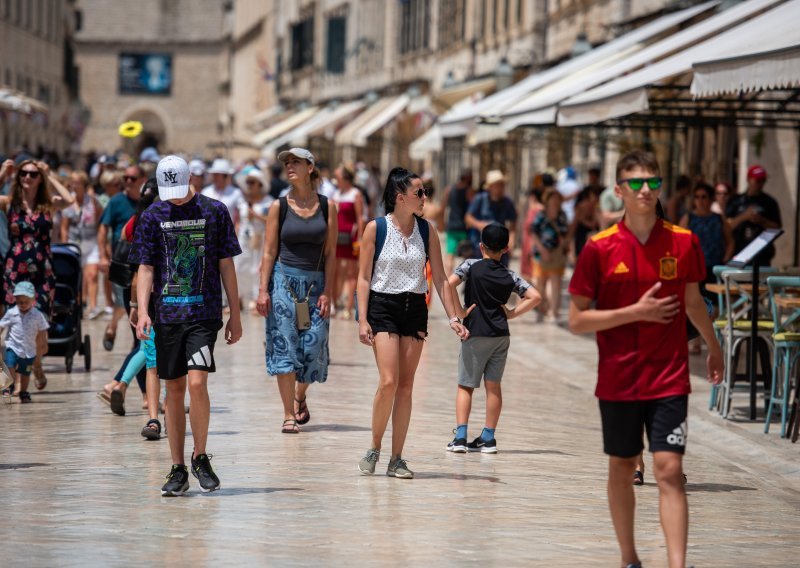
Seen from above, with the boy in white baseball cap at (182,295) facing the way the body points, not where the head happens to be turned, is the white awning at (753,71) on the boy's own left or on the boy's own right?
on the boy's own left

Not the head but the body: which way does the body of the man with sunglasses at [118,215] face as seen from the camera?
toward the camera

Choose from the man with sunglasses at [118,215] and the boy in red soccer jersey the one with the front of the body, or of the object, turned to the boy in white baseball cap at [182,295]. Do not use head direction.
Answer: the man with sunglasses

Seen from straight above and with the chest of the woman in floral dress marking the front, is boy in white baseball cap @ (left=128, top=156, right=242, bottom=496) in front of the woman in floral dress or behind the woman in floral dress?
in front

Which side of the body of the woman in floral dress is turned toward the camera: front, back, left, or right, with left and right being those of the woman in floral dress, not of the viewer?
front

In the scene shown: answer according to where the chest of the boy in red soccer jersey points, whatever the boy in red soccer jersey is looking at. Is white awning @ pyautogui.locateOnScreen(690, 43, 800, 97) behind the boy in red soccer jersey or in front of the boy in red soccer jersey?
behind

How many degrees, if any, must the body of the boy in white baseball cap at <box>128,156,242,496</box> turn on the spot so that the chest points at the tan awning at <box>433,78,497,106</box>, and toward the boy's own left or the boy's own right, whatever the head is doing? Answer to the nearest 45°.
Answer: approximately 180°

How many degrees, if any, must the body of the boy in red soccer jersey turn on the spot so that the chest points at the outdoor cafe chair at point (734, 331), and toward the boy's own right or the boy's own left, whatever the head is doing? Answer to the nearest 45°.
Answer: approximately 180°

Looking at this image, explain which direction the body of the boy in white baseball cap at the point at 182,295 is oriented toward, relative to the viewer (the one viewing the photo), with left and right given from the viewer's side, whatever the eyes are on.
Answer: facing the viewer

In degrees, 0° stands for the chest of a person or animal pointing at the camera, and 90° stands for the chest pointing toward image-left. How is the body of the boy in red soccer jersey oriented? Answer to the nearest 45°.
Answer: approximately 0°

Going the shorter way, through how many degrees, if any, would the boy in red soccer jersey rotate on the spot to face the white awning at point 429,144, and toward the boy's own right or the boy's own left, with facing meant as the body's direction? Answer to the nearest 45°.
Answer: approximately 180°
